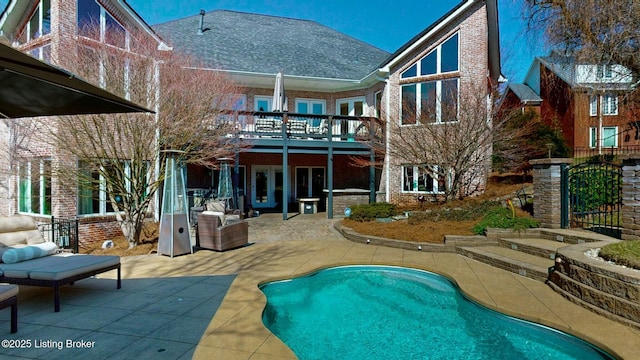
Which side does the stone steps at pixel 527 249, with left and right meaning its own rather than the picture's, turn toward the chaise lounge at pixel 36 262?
front

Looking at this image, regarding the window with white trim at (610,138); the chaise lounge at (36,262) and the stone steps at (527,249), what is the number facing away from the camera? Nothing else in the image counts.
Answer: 0

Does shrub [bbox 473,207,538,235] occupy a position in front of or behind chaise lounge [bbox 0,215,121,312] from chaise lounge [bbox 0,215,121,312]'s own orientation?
in front

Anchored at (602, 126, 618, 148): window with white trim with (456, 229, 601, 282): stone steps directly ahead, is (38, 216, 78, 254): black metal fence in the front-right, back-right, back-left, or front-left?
front-right

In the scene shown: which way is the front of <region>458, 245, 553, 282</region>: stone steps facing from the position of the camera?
facing the viewer and to the left of the viewer

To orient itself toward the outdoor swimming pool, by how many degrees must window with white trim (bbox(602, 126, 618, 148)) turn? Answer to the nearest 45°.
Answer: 0° — it already faces it

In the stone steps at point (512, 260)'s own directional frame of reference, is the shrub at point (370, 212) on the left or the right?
on its right

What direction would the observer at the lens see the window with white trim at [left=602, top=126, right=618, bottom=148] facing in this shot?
facing the viewer

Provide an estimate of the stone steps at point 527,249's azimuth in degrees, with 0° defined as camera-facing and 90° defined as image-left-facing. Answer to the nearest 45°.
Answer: approximately 45°

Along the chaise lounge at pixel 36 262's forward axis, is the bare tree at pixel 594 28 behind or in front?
in front

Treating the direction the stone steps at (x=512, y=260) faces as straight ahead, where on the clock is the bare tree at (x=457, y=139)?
The bare tree is roughly at 4 o'clock from the stone steps.

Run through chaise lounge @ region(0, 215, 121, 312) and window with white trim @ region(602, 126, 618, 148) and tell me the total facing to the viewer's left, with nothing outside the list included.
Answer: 0

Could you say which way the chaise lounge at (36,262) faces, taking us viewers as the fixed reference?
facing the viewer and to the right of the viewer

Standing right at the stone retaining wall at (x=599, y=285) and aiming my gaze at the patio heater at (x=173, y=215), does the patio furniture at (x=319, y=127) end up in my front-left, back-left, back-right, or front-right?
front-right

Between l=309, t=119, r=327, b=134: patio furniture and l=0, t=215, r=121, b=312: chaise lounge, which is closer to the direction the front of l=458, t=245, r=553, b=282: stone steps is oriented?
the chaise lounge
